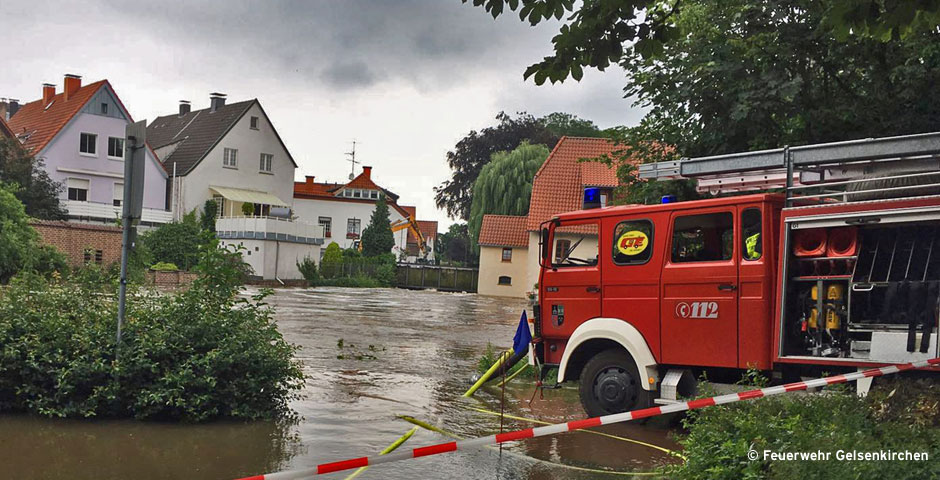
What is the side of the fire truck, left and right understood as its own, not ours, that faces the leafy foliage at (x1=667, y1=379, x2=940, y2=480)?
left

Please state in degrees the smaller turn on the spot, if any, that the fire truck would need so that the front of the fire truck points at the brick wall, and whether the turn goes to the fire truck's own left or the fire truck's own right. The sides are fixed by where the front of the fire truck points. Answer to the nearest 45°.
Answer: approximately 45° to the fire truck's own right

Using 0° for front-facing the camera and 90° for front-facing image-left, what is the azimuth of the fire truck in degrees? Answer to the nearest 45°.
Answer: approximately 90°

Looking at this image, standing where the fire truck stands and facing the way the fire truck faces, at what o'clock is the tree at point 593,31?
The tree is roughly at 10 o'clock from the fire truck.

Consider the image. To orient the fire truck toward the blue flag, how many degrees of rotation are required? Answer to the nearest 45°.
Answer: approximately 45° to its right

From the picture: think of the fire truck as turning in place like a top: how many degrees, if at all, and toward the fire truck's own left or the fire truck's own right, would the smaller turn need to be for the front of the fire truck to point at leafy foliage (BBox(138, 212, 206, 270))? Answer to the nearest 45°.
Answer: approximately 45° to the fire truck's own right
